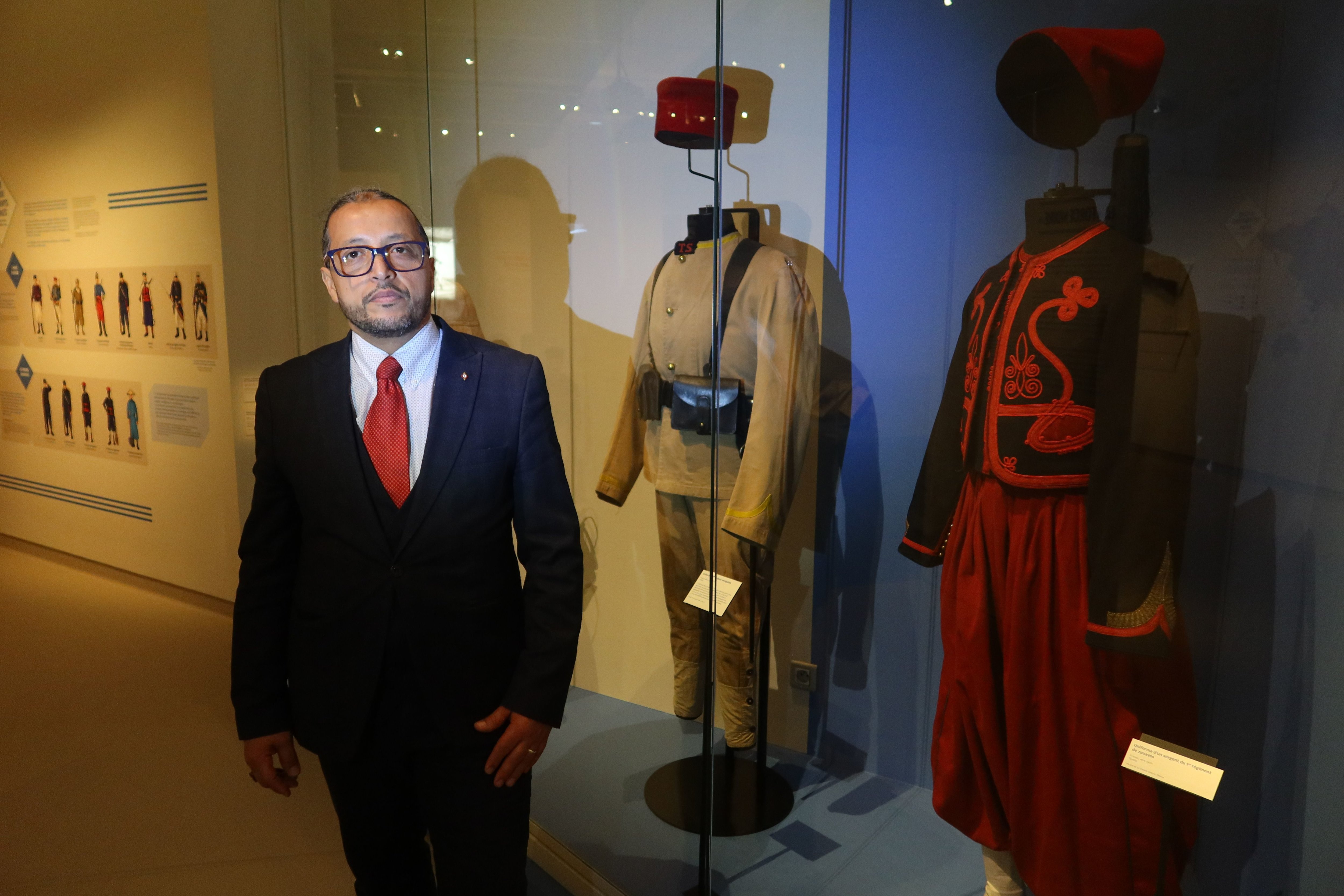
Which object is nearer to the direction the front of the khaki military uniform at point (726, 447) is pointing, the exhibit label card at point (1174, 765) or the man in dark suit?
the man in dark suit

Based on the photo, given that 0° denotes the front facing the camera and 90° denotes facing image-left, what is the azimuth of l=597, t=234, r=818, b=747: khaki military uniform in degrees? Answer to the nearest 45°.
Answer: approximately 45°

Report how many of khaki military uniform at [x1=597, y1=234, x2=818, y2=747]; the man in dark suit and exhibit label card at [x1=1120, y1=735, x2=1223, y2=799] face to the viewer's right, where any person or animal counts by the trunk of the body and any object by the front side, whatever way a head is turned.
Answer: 0

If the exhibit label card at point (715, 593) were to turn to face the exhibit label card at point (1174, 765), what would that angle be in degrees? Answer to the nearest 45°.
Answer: approximately 90° to its left

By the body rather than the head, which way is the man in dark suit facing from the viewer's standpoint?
toward the camera

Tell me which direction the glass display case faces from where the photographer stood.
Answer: facing the viewer and to the left of the viewer

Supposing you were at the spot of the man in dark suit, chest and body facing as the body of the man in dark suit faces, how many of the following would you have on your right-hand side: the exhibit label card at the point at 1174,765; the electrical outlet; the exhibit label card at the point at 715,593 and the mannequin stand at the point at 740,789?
0

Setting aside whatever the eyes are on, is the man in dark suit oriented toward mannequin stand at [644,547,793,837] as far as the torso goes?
no

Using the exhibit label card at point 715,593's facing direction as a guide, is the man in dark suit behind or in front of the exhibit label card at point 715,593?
in front

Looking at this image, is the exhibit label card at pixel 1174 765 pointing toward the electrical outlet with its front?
no

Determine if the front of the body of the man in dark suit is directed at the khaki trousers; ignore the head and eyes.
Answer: no

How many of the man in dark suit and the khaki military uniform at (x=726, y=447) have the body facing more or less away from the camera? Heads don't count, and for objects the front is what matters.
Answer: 0

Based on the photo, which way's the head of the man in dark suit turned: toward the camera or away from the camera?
toward the camera

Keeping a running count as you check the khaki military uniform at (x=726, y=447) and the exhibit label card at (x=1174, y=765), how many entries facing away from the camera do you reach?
0

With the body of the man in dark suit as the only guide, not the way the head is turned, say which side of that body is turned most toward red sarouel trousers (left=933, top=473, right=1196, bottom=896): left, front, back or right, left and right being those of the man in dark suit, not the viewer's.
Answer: left

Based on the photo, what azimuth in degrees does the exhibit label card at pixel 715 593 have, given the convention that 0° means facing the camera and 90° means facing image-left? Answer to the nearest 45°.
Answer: approximately 45°
